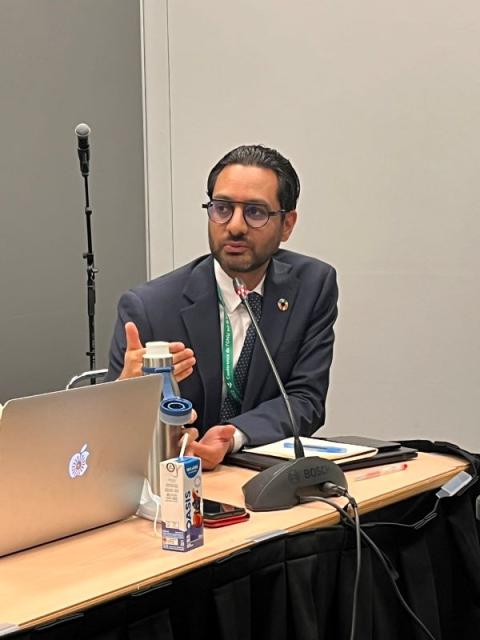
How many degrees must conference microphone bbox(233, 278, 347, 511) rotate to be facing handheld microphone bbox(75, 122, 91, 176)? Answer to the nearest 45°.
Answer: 0° — it already faces it

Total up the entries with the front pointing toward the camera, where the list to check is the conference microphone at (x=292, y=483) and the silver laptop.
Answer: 0

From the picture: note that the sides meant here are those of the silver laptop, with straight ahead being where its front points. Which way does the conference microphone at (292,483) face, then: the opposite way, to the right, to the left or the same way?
the same way

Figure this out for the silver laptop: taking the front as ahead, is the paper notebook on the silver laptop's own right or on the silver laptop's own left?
on the silver laptop's own right

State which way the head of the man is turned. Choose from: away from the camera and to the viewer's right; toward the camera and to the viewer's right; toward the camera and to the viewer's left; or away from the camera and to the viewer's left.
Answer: toward the camera and to the viewer's left

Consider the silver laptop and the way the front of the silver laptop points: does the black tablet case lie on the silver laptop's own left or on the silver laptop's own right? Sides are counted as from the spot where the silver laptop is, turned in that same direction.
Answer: on the silver laptop's own right

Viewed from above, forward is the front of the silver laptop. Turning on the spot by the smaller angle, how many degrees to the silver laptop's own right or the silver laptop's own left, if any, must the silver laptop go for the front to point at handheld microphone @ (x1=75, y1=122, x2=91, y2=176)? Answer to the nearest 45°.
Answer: approximately 45° to the silver laptop's own right

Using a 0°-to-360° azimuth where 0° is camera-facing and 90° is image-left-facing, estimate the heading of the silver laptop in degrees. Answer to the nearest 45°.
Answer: approximately 135°

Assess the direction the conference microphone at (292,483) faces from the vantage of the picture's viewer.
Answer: facing away from the viewer and to the left of the viewer
